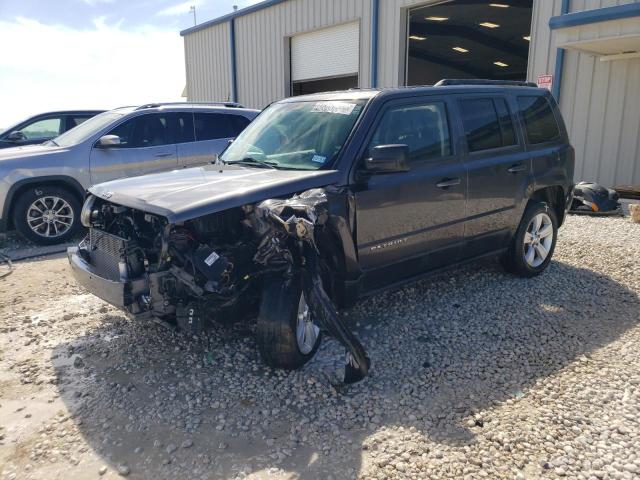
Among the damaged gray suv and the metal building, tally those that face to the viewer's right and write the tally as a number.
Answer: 0

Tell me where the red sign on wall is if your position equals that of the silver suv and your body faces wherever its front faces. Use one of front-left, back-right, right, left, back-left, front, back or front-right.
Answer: back

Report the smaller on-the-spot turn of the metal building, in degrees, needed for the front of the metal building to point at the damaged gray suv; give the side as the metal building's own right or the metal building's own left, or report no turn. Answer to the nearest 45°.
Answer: approximately 45° to the metal building's own left

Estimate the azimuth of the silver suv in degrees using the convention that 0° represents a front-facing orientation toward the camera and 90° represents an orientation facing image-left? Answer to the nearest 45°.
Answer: approximately 90°

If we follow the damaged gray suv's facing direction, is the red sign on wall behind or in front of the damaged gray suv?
behind

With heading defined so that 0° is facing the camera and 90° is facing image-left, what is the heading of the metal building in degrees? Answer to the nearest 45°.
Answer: approximately 45°

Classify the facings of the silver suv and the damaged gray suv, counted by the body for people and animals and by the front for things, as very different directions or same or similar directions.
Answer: same or similar directions

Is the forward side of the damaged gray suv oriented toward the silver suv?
no

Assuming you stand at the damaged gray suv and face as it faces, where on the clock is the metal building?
The metal building is roughly at 5 o'clock from the damaged gray suv.

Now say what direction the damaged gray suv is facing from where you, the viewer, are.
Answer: facing the viewer and to the left of the viewer

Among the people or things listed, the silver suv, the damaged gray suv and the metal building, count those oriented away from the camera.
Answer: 0

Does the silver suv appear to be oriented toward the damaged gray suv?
no
